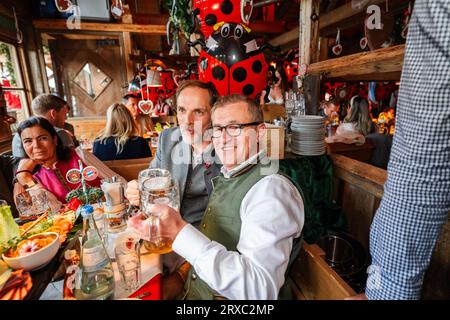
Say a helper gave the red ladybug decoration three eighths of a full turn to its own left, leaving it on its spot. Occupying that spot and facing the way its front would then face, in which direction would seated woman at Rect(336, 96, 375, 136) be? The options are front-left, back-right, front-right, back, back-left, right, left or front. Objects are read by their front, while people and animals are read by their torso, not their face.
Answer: front

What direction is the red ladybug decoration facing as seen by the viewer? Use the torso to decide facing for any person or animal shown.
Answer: toward the camera

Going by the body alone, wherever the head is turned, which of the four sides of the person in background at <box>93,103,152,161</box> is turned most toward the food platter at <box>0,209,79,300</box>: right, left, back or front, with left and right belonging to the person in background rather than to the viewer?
back

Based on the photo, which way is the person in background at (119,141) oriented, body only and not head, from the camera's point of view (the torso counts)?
away from the camera

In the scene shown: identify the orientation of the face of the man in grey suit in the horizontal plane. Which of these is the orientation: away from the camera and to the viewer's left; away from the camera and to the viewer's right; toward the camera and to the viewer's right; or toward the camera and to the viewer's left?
toward the camera and to the viewer's left

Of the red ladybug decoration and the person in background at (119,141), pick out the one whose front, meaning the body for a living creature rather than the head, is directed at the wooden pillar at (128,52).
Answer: the person in background

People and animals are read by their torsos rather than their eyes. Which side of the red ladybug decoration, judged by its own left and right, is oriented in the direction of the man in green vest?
front

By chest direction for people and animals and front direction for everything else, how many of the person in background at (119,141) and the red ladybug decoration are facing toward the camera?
1

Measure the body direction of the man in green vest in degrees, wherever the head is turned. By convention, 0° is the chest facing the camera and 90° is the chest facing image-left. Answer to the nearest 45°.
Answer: approximately 45°

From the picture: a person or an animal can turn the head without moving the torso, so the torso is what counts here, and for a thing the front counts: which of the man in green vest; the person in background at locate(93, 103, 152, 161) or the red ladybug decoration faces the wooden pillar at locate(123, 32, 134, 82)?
the person in background

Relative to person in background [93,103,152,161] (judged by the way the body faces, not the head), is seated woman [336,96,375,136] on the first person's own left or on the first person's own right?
on the first person's own right

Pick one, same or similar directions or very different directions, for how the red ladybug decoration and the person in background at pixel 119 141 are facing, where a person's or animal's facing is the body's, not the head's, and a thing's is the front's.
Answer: very different directions

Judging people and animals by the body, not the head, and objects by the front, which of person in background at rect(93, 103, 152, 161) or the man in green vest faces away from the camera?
the person in background

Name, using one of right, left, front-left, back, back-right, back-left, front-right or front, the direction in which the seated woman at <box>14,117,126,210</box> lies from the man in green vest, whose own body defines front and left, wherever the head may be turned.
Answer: right

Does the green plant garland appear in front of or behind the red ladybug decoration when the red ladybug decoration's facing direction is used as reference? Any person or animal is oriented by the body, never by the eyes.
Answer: behind

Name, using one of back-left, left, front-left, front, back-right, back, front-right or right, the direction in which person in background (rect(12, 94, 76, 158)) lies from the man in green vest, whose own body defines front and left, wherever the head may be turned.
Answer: right

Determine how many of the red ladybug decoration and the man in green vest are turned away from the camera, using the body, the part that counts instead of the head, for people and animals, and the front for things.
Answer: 0

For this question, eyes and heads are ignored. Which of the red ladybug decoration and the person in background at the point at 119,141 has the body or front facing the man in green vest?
the red ladybug decoration

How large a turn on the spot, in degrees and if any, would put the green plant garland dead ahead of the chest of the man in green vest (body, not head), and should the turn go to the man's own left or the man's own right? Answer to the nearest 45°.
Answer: approximately 135° to the man's own right
